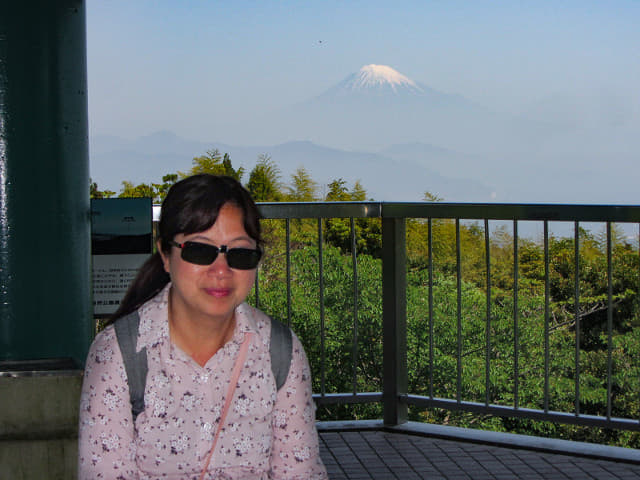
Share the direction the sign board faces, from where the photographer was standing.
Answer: facing the viewer

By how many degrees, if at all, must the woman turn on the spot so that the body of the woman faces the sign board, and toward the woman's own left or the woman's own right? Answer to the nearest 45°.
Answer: approximately 180°

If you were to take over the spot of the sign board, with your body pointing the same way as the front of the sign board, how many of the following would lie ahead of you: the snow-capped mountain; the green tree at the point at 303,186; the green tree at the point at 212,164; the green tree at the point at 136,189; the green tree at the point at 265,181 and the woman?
1

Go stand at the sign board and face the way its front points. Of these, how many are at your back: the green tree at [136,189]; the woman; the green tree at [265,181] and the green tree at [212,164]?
3

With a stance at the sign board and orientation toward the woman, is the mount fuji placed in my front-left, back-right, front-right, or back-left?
back-left

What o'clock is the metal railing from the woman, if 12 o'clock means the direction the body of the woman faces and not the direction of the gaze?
The metal railing is roughly at 7 o'clock from the woman.

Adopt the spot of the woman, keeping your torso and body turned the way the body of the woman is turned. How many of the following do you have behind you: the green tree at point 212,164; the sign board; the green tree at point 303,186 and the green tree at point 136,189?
4

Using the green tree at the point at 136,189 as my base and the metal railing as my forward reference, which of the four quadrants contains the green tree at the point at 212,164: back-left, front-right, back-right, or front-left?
front-left

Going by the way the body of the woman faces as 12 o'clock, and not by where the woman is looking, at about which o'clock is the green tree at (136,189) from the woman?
The green tree is roughly at 6 o'clock from the woman.

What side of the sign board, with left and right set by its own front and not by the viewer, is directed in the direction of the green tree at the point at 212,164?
back

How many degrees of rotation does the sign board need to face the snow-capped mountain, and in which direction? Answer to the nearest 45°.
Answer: approximately 180°

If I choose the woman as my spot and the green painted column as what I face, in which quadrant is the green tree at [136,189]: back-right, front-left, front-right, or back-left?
front-right

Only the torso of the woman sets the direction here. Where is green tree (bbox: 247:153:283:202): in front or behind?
behind

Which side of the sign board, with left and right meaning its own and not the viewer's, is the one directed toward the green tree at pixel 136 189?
back

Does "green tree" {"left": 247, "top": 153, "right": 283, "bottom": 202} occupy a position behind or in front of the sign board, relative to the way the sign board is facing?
behind

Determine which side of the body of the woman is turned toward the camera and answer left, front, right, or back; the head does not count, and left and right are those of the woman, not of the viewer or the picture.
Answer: front

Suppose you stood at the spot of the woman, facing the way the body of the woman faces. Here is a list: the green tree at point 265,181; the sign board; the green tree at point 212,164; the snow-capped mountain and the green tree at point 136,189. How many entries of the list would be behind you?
5
